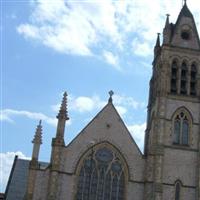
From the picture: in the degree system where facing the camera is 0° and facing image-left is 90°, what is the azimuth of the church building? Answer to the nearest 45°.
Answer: approximately 0°
